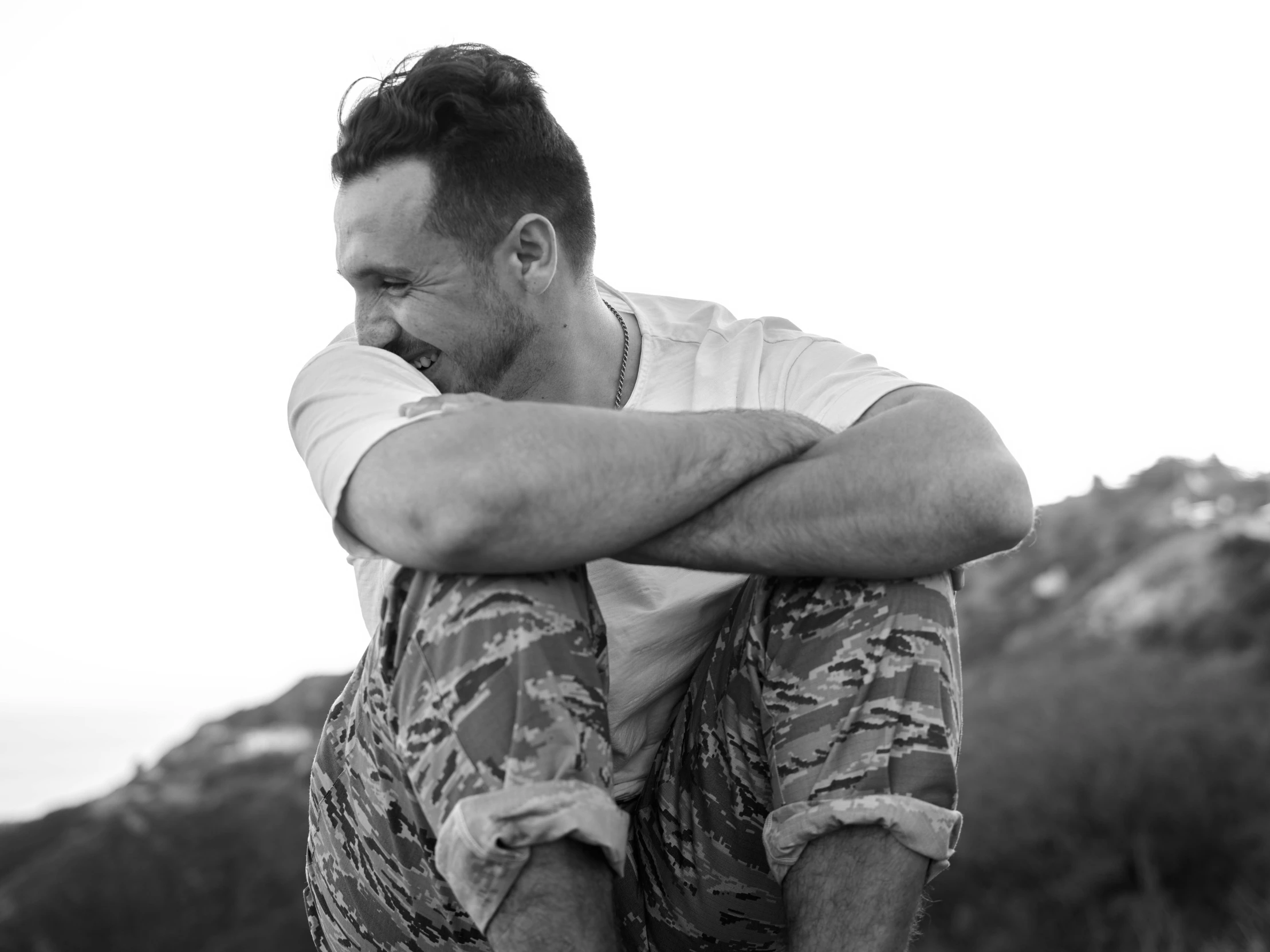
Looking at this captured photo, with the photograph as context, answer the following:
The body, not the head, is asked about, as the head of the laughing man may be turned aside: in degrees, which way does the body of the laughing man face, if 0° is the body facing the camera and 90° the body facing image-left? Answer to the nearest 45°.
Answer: approximately 0°

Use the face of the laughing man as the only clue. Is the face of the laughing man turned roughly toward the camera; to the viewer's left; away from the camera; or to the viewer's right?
to the viewer's left
